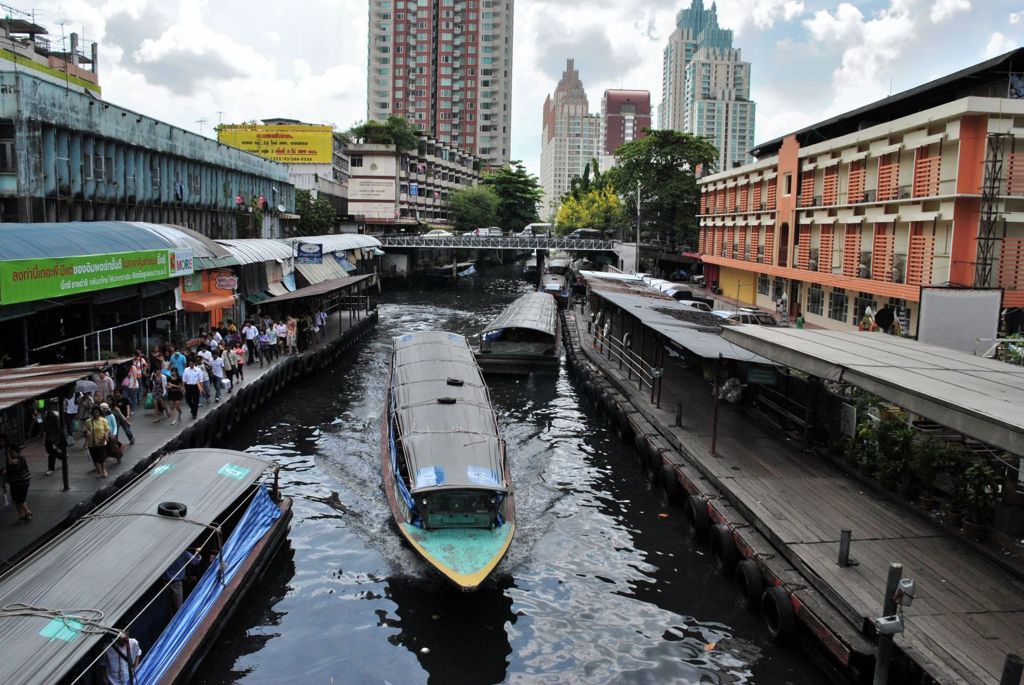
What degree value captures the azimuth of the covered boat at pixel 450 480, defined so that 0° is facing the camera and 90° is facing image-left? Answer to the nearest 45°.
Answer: approximately 0°

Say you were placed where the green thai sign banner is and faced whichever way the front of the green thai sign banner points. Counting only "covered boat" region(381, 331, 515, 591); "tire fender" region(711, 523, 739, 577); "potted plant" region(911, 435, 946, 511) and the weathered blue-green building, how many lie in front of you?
3

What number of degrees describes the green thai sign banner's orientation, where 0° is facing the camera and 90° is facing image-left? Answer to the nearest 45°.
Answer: approximately 315°

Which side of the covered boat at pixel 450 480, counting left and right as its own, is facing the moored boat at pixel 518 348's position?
back

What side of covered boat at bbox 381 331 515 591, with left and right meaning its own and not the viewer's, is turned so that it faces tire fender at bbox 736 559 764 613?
front

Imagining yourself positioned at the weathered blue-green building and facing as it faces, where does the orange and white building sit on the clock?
The orange and white building is roughly at 11 o'clock from the weathered blue-green building.

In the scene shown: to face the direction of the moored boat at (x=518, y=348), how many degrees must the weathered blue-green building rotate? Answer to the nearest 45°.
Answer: approximately 45° to its left

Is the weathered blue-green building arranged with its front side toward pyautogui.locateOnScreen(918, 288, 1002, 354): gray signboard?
yes

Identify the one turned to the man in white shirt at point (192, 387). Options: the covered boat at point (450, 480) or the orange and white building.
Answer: the orange and white building

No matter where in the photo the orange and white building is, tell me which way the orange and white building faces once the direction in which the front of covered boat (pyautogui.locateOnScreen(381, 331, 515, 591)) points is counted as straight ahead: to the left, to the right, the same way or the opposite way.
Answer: to the right
